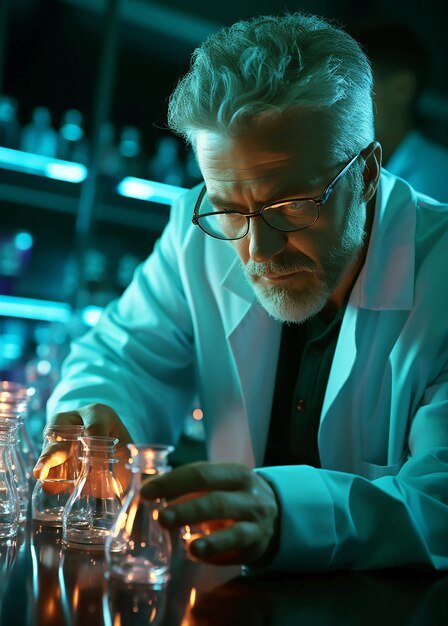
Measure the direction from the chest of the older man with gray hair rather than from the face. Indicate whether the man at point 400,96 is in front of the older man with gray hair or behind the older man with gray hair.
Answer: behind

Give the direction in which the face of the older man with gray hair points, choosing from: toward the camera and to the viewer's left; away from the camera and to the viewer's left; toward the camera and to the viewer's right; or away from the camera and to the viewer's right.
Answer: toward the camera and to the viewer's left

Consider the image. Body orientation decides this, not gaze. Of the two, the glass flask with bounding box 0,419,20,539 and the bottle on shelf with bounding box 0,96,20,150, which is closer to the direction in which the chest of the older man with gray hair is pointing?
the glass flask

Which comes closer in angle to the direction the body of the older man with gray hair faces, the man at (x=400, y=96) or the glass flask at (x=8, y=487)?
the glass flask

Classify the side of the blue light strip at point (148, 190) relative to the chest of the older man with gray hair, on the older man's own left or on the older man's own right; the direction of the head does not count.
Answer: on the older man's own right

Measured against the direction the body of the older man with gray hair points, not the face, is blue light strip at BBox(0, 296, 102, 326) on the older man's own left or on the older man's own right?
on the older man's own right

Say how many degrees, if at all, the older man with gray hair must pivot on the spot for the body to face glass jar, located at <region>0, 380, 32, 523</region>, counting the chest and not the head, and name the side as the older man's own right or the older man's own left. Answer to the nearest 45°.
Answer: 0° — they already face it

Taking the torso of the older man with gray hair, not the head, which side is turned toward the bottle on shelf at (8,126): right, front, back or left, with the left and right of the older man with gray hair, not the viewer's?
right

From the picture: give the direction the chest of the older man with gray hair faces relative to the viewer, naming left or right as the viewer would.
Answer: facing the viewer and to the left of the viewer
